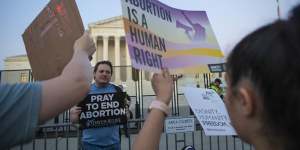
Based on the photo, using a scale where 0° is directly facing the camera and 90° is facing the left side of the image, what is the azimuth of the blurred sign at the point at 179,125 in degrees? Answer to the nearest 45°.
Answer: approximately 0°

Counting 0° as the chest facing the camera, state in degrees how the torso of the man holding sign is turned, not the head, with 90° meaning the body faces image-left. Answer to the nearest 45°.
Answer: approximately 0°

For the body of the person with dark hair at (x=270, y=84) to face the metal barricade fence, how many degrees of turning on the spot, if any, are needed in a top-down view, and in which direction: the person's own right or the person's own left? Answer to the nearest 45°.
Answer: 0° — they already face it

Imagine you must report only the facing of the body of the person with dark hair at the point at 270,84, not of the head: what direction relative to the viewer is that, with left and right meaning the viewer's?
facing away from the viewer and to the left of the viewer

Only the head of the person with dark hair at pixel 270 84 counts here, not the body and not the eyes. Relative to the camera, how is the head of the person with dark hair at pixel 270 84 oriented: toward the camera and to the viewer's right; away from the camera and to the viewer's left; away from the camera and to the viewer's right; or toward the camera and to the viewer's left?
away from the camera and to the viewer's left

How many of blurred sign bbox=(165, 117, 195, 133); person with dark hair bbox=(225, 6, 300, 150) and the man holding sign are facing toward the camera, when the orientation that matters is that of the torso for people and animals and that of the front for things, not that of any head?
2

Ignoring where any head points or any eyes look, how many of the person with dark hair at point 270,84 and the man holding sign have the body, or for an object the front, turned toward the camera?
1
